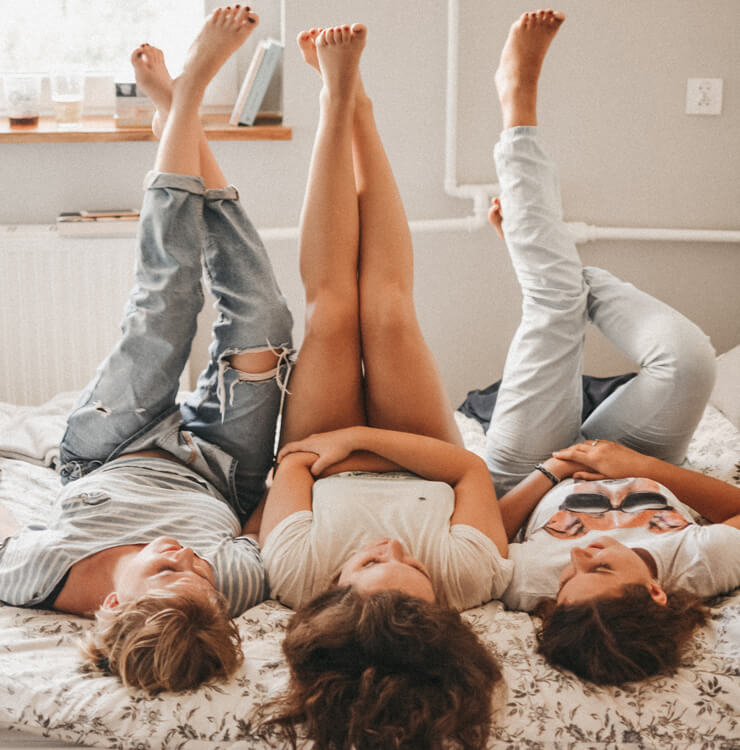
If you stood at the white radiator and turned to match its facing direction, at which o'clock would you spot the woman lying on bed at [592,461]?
The woman lying on bed is roughly at 11 o'clock from the white radiator.

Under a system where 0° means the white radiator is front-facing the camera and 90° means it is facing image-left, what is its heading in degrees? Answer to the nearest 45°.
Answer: approximately 0°

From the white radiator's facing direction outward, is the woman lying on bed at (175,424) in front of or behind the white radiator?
in front

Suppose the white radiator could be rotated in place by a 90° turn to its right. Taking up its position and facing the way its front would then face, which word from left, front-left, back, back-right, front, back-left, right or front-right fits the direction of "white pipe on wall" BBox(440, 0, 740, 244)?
back

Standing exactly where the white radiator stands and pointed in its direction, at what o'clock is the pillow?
The pillow is roughly at 10 o'clock from the white radiator.

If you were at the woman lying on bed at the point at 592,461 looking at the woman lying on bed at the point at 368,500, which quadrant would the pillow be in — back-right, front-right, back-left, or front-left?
back-right
